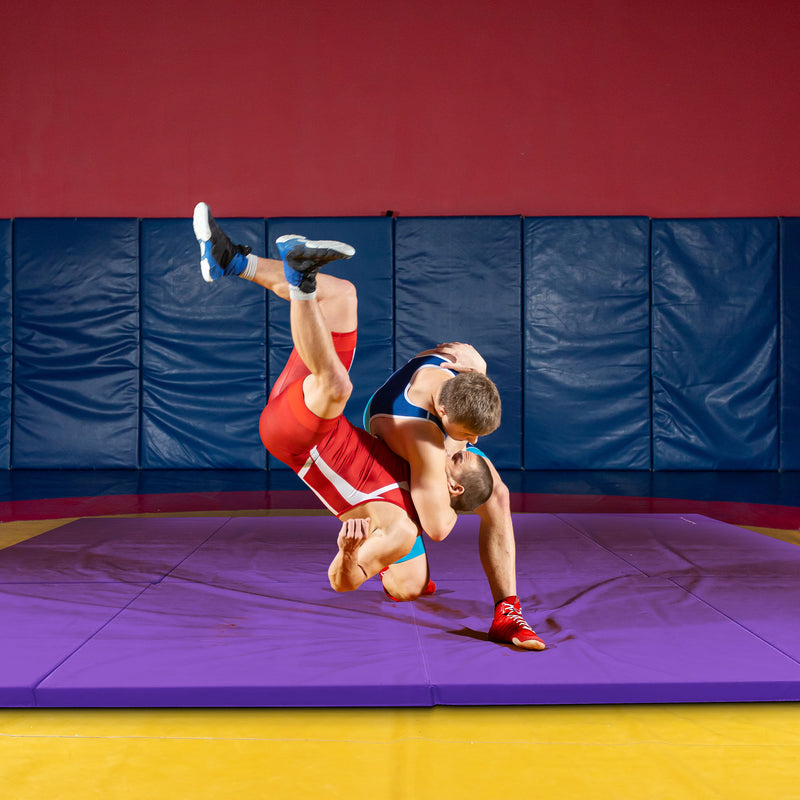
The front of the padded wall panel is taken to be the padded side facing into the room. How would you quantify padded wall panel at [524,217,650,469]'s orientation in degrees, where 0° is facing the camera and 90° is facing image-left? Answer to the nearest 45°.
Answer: approximately 0°

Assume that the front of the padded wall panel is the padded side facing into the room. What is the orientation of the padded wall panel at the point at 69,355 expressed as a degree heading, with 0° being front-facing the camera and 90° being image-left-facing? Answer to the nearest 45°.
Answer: approximately 0°

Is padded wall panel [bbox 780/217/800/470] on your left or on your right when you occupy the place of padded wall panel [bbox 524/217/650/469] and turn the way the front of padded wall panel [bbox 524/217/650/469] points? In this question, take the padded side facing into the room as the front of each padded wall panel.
on your left

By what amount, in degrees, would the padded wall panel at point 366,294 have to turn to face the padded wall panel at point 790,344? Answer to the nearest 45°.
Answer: approximately 90° to its left

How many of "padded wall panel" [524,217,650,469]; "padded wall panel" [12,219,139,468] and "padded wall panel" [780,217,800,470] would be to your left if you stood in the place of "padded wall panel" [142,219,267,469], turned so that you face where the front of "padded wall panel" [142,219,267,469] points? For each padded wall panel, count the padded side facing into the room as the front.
2

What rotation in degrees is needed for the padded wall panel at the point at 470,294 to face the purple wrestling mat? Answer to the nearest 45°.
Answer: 0° — it already faces it

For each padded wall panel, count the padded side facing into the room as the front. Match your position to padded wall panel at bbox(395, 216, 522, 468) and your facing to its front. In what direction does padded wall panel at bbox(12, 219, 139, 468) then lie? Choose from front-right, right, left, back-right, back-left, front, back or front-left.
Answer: right
